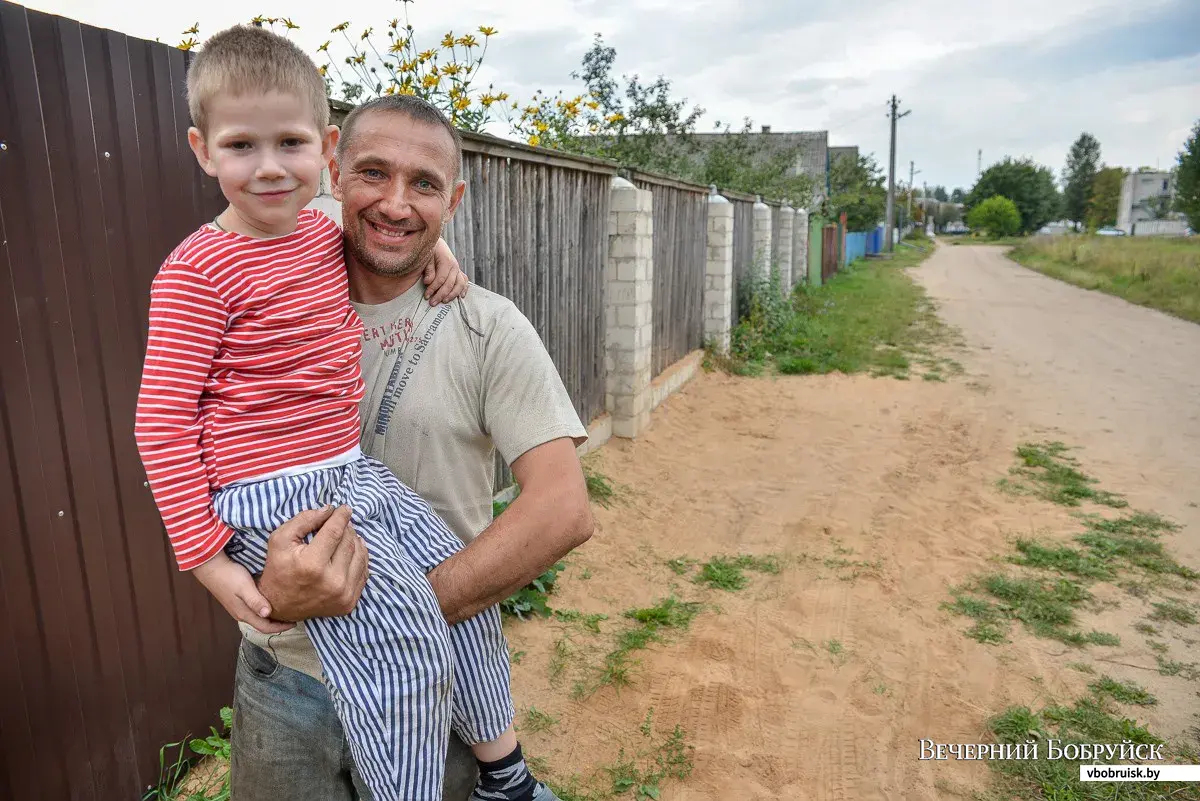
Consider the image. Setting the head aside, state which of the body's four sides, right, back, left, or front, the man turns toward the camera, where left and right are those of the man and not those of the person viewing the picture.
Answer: front

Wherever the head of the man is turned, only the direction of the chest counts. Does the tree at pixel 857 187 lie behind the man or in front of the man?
behind

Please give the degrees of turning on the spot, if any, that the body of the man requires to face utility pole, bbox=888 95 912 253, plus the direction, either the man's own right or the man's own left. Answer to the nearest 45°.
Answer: approximately 135° to the man's own left

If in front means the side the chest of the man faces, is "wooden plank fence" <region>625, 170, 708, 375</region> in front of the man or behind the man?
behind

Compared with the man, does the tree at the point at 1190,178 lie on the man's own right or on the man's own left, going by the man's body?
on the man's own left

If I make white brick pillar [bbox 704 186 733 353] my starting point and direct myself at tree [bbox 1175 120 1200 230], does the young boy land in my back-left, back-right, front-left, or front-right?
back-right

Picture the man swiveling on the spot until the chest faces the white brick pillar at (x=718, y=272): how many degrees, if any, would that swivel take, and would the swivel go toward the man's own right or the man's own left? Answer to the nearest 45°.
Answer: approximately 135° to the man's own left

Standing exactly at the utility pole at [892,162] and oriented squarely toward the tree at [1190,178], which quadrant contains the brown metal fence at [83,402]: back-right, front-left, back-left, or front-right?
back-right

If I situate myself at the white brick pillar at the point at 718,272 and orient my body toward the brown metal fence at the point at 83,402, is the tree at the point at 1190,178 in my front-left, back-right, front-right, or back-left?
back-left

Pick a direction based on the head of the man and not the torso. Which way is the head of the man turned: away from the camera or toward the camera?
toward the camera

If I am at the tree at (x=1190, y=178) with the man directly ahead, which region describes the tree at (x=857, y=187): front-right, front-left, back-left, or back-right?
front-right
